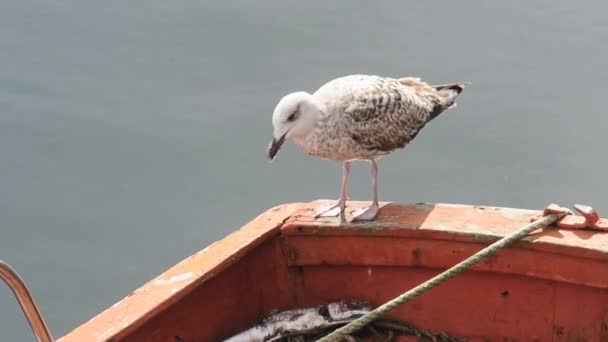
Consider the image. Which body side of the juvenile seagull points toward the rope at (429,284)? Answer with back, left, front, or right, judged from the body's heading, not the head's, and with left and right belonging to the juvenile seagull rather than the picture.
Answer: left

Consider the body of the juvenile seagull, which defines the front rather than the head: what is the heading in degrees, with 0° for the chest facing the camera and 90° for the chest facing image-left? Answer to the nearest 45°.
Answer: approximately 90°
